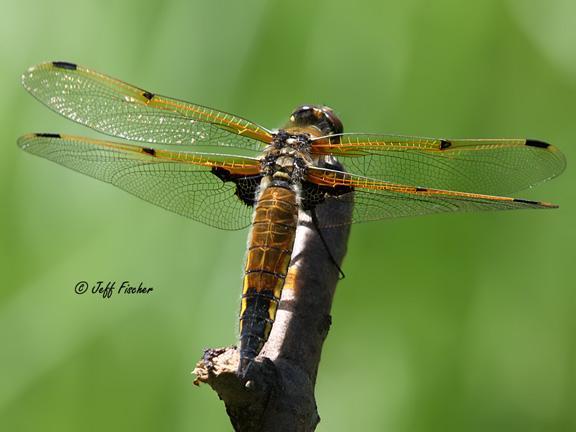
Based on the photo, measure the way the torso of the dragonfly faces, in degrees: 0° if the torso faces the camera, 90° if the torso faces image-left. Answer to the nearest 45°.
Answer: approximately 180°
